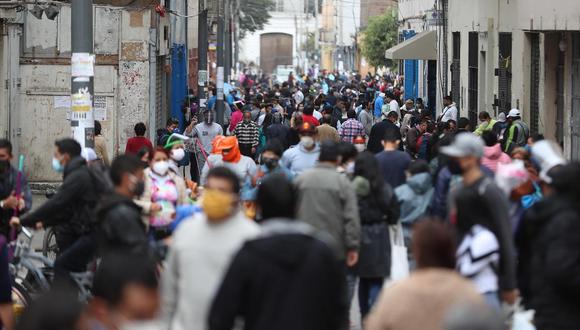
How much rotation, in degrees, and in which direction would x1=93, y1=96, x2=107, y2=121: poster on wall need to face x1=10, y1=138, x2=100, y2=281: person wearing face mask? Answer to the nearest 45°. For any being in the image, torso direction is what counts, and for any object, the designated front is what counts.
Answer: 0° — it already faces them

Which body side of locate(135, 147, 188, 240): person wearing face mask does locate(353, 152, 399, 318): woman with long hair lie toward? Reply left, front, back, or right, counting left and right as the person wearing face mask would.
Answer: left

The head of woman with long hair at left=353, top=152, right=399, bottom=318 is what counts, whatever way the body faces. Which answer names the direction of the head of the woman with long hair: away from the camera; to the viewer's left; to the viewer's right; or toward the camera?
away from the camera
